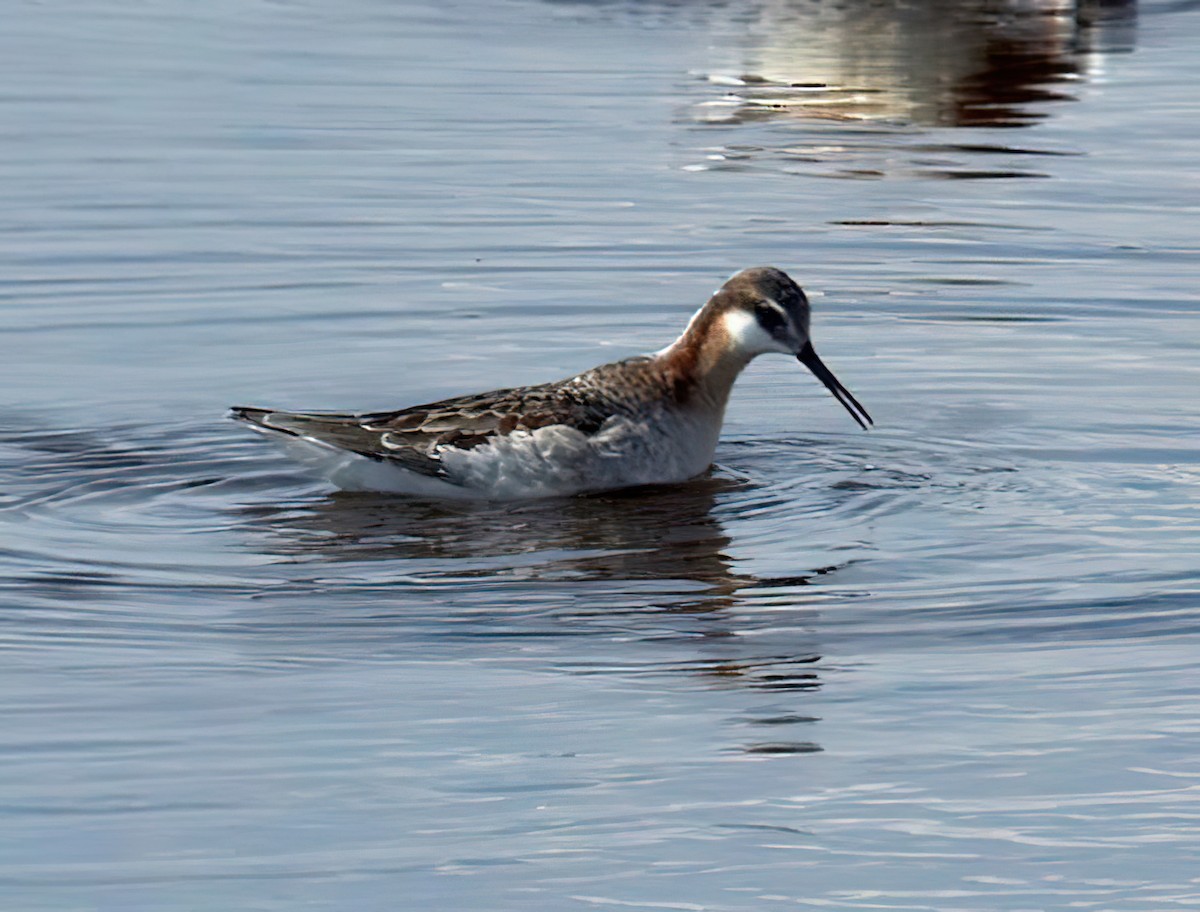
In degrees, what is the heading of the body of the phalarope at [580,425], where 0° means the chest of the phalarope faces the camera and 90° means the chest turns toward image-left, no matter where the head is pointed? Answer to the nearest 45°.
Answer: approximately 270°
